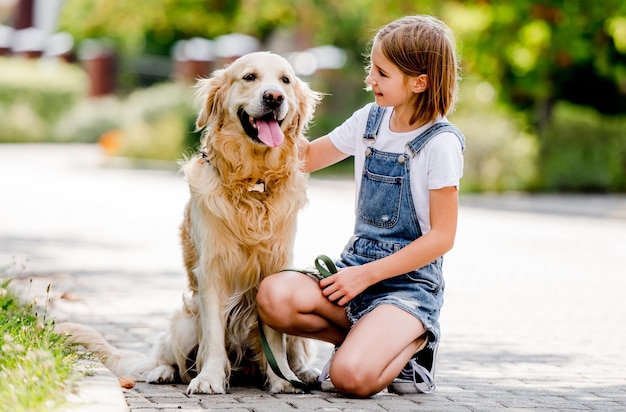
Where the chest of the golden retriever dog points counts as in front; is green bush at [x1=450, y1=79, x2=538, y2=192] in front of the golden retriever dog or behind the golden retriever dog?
behind

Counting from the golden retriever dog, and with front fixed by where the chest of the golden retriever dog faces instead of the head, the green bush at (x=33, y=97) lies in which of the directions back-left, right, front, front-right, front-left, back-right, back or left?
back

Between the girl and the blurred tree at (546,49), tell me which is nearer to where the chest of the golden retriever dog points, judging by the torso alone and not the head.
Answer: the girl

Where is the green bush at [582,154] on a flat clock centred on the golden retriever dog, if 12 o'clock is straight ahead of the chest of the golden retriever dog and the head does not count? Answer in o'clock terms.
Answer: The green bush is roughly at 7 o'clock from the golden retriever dog.

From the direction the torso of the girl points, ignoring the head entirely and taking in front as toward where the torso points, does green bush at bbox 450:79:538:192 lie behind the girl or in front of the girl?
behind

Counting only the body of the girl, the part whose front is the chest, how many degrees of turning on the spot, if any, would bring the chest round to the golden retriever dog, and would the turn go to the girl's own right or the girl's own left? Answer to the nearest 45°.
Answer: approximately 45° to the girl's own right

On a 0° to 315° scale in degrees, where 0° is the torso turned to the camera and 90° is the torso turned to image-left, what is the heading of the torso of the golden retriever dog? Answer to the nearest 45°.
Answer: approximately 0°

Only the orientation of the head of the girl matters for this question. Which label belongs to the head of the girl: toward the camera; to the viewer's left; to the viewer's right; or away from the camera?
to the viewer's left
